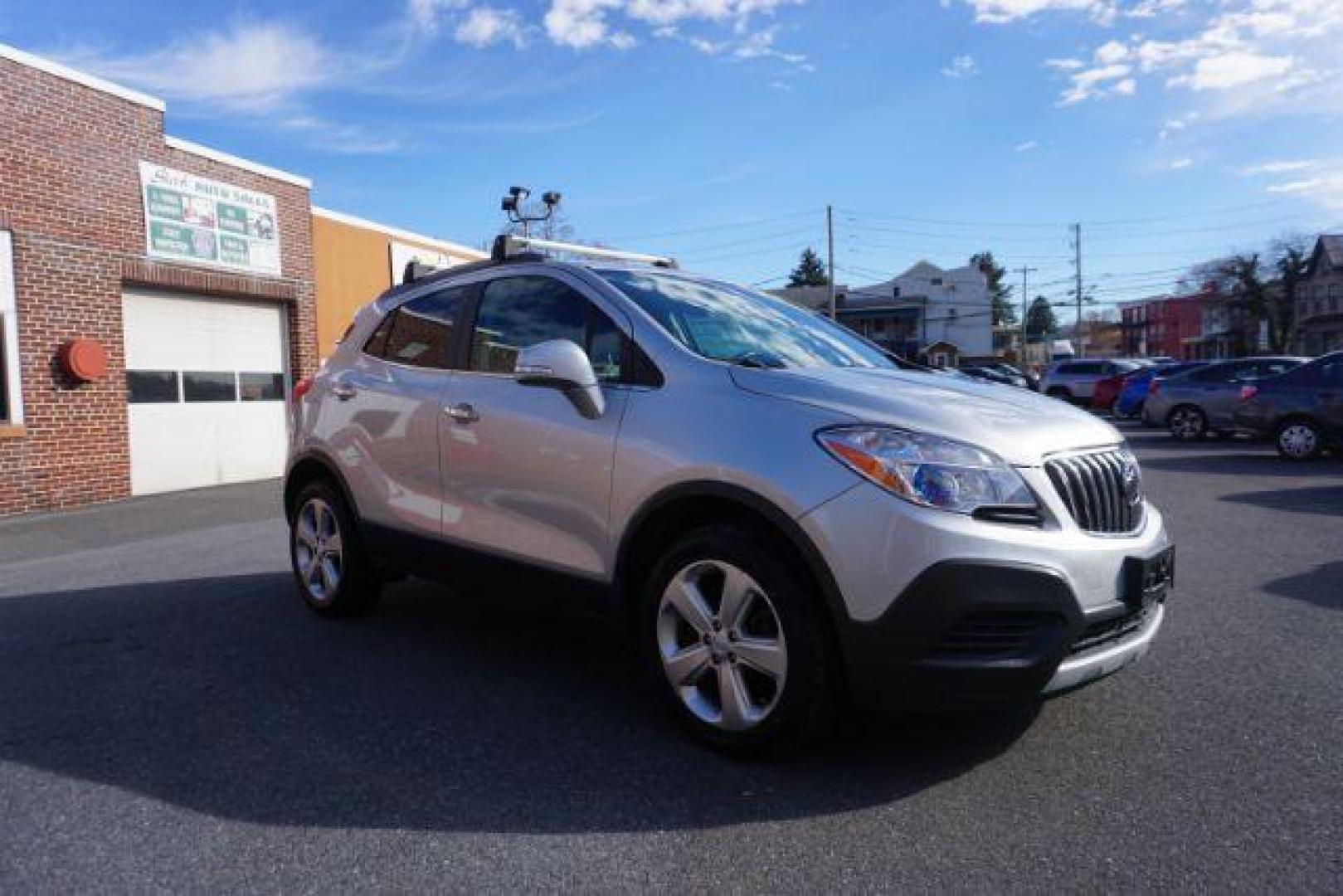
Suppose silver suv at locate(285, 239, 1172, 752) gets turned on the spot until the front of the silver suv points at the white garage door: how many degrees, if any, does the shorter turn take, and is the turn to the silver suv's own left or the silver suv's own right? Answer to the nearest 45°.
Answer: approximately 180°

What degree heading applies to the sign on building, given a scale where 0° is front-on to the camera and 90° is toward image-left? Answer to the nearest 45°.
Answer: approximately 315°

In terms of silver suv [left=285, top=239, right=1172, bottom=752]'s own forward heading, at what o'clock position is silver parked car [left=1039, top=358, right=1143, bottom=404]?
The silver parked car is roughly at 8 o'clock from the silver suv.

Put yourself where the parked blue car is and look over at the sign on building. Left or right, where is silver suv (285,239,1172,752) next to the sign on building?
left

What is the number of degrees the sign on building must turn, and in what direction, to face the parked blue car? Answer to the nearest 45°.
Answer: approximately 45° to its left

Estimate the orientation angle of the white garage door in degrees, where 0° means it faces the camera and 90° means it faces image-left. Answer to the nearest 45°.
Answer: approximately 315°

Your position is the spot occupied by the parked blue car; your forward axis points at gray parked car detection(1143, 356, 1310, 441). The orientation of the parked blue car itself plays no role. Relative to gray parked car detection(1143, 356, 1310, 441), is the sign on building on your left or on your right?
right

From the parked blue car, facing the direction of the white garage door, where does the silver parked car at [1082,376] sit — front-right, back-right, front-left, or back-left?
back-right

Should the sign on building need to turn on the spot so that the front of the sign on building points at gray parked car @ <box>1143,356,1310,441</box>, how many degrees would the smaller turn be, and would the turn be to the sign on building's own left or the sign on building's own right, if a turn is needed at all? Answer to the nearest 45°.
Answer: approximately 45° to the sign on building's own left

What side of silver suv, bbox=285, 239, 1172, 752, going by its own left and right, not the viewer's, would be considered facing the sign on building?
back

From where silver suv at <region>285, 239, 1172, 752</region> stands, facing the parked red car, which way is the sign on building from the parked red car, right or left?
left
